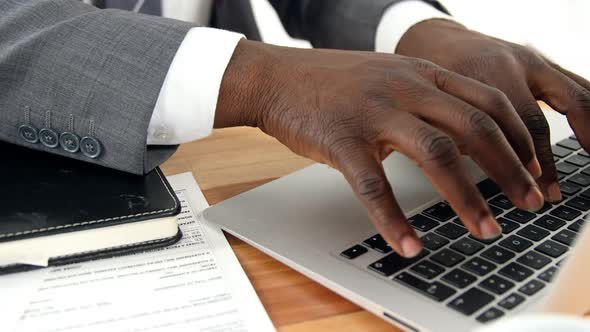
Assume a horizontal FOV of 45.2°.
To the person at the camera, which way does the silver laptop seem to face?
facing away from the viewer and to the left of the viewer
